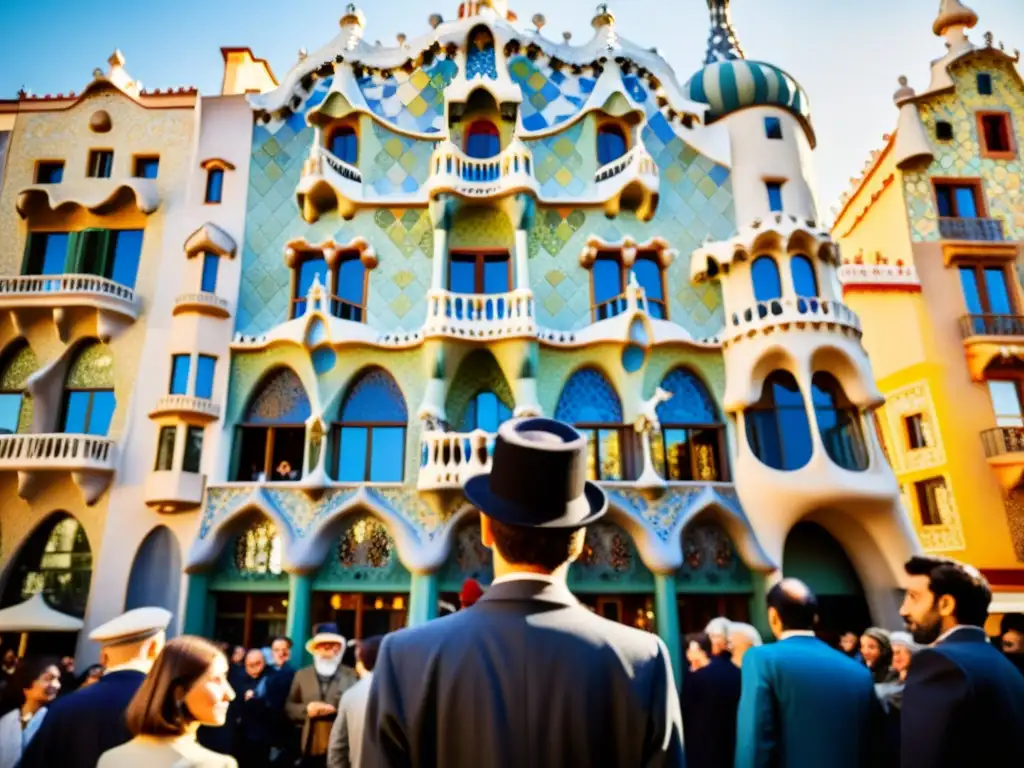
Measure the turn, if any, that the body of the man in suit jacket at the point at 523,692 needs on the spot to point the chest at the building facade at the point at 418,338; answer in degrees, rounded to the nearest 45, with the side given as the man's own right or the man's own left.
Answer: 0° — they already face it

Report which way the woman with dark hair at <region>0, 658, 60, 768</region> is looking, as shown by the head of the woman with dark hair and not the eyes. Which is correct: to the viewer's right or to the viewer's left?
to the viewer's right

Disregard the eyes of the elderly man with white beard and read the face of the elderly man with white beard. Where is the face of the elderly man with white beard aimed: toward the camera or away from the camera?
toward the camera

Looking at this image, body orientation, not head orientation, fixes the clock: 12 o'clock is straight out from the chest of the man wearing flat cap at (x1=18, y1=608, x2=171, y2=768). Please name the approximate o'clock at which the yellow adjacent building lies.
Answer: The yellow adjacent building is roughly at 1 o'clock from the man wearing flat cap.

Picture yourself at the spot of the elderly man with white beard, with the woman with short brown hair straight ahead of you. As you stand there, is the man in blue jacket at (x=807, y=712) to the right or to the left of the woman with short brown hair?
left

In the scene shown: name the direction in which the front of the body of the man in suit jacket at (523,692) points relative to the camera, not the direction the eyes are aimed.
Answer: away from the camera

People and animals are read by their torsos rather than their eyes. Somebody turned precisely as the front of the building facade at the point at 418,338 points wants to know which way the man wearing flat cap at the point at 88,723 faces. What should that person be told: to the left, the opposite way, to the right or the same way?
the opposite way

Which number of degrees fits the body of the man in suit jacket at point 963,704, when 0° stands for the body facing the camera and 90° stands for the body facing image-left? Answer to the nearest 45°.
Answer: approximately 135°

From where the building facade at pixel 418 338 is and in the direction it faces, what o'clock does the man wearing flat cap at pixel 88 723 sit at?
The man wearing flat cap is roughly at 12 o'clock from the building facade.

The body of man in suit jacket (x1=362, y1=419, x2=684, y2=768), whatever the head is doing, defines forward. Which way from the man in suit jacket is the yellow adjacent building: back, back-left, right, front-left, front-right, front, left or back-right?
front-right

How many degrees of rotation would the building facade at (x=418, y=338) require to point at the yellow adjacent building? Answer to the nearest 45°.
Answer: approximately 90° to its left

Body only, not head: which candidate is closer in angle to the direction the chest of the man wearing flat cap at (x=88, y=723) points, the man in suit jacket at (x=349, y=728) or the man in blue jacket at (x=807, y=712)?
the man in suit jacket

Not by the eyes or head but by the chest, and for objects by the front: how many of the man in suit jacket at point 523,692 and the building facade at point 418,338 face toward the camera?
1

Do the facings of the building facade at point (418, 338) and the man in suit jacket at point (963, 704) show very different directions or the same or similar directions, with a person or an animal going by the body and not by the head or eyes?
very different directions

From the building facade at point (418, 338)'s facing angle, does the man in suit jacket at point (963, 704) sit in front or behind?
in front

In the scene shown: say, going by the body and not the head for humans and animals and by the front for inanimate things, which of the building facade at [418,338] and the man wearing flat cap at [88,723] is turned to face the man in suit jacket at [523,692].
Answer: the building facade

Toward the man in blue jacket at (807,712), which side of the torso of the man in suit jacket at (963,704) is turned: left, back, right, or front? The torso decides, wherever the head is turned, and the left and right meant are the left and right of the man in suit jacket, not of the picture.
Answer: front

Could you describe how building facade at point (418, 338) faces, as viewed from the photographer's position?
facing the viewer

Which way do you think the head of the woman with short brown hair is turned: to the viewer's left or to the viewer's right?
to the viewer's right

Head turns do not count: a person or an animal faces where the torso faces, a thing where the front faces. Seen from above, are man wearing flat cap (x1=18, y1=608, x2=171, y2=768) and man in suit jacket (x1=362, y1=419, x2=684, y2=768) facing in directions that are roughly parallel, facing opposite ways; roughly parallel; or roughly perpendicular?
roughly parallel
